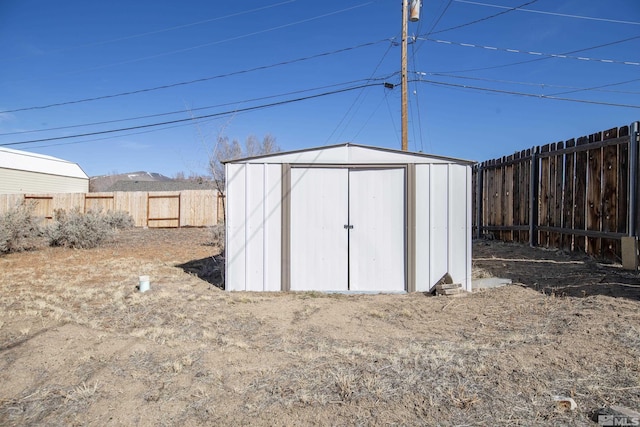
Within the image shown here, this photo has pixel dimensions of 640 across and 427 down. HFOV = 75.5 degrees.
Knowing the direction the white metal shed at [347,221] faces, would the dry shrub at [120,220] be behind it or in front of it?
behind

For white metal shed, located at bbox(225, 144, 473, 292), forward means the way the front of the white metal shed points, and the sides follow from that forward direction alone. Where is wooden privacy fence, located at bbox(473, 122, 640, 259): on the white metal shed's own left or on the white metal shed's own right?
on the white metal shed's own left

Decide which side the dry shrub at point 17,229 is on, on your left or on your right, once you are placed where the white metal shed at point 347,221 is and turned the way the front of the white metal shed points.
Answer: on your right

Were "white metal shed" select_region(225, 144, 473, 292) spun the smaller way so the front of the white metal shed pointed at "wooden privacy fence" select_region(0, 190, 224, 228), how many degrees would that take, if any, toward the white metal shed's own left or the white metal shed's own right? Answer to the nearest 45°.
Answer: approximately 135° to the white metal shed's own right

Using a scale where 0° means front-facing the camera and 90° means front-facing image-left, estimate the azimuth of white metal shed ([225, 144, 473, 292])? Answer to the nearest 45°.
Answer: approximately 0°
